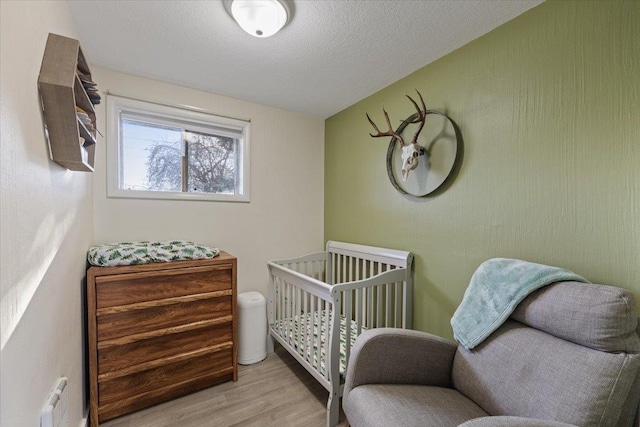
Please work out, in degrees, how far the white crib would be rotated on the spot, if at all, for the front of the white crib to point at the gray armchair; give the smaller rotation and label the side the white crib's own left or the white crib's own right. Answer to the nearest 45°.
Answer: approximately 90° to the white crib's own left

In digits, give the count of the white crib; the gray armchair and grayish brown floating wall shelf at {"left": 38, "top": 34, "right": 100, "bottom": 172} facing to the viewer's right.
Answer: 1

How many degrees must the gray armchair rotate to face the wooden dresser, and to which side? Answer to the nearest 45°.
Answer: approximately 45° to its right

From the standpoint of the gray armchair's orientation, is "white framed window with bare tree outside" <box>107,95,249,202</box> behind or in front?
in front

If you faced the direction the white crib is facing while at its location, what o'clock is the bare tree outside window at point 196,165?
The bare tree outside window is roughly at 2 o'clock from the white crib.

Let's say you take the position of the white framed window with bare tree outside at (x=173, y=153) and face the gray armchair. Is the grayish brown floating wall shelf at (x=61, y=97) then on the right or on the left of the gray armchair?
right

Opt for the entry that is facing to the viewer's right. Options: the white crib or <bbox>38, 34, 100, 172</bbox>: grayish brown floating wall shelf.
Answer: the grayish brown floating wall shelf

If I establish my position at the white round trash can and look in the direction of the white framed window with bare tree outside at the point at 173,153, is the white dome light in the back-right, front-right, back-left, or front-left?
back-left

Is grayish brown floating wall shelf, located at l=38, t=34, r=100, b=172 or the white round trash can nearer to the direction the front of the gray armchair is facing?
the grayish brown floating wall shelf

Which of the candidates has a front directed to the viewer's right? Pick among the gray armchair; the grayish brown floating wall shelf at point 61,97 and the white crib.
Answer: the grayish brown floating wall shelf

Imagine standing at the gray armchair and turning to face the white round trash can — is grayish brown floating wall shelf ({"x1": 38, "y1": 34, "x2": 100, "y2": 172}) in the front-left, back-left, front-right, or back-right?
front-left

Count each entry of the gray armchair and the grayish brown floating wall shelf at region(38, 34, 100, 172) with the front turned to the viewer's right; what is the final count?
1

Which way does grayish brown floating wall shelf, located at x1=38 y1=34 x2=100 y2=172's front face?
to the viewer's right

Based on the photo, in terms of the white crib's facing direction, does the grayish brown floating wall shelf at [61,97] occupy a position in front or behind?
in front

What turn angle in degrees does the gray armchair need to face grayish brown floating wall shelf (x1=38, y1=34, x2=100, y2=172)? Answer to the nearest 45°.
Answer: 0° — it already faces it

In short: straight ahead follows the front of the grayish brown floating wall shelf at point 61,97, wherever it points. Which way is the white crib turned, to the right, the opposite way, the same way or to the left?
the opposite way

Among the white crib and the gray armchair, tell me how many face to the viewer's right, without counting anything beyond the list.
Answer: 0

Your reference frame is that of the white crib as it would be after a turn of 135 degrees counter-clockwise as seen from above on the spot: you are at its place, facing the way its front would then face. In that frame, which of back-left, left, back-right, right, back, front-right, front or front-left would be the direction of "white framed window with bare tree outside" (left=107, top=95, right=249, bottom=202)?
back
